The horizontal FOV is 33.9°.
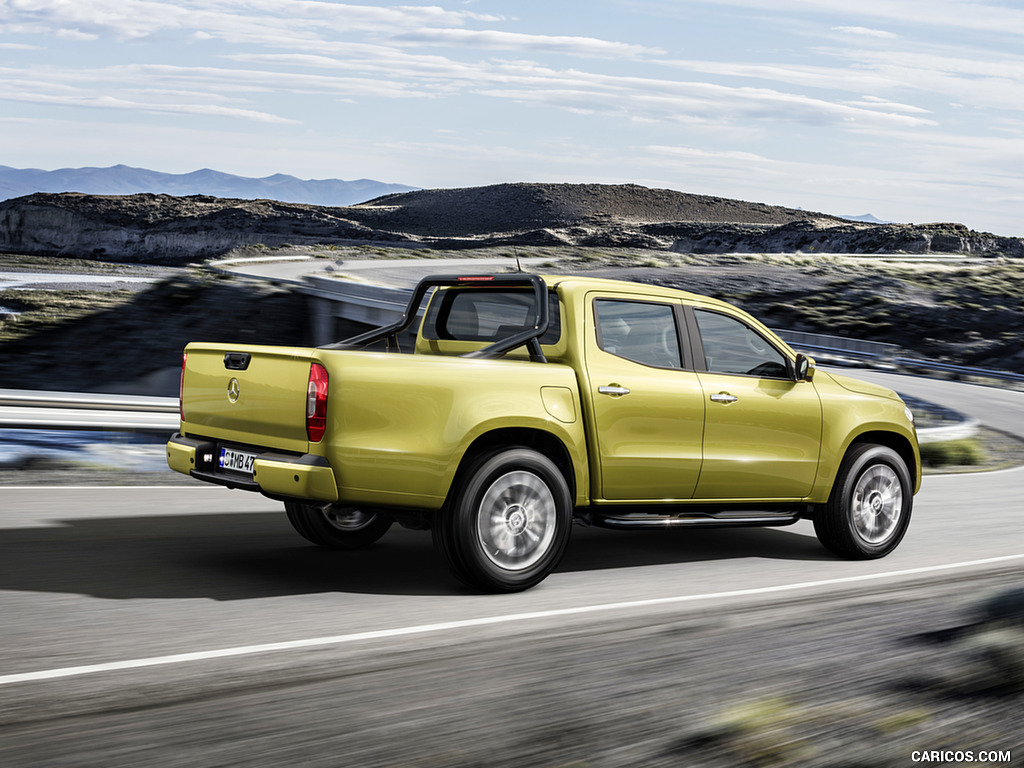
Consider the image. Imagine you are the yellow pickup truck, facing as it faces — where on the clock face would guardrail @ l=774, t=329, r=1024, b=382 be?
The guardrail is roughly at 11 o'clock from the yellow pickup truck.

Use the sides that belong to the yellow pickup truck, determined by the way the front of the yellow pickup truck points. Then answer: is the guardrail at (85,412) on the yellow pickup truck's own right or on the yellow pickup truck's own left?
on the yellow pickup truck's own left

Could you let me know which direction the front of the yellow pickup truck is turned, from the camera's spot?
facing away from the viewer and to the right of the viewer
